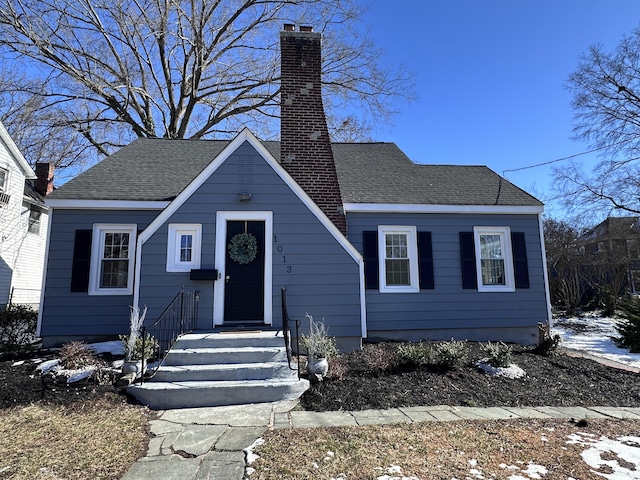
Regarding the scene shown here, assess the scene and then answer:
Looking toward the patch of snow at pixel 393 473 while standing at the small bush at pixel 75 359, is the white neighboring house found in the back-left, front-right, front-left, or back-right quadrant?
back-left

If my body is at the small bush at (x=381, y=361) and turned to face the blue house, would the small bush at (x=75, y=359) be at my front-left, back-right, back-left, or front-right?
front-left

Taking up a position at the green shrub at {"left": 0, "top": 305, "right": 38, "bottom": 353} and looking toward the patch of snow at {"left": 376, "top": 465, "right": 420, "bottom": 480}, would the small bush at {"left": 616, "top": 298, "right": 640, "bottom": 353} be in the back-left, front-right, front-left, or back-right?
front-left

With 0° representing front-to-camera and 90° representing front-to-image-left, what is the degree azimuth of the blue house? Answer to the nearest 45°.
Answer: approximately 0°

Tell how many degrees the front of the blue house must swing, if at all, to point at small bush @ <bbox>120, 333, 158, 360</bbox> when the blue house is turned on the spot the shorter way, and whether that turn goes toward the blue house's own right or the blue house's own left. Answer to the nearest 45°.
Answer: approximately 45° to the blue house's own right

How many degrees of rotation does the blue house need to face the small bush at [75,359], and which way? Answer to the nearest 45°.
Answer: approximately 45° to its right

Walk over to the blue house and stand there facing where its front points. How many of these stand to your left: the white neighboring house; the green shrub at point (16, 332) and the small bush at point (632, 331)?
1

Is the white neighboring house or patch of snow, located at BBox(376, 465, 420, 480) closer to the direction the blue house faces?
the patch of snow

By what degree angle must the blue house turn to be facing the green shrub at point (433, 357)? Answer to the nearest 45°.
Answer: approximately 45° to its left

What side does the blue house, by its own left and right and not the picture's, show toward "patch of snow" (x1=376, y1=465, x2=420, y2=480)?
front
